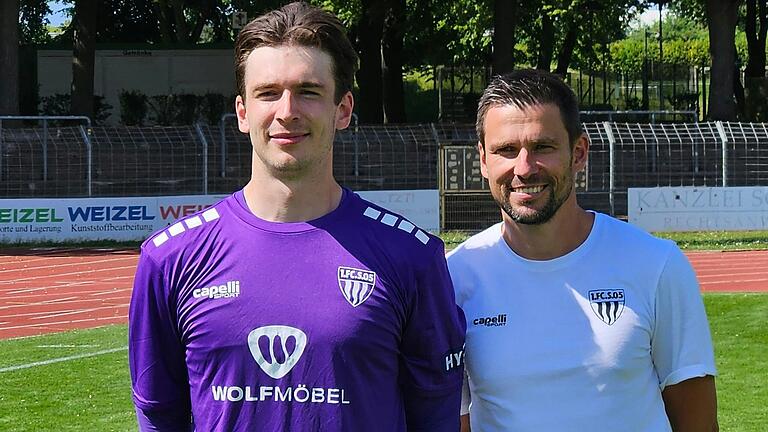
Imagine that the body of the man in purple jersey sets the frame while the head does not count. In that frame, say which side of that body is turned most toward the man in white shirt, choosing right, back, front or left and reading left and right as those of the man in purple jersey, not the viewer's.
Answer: left

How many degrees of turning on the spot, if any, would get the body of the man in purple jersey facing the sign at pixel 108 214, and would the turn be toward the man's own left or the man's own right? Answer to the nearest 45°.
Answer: approximately 180°

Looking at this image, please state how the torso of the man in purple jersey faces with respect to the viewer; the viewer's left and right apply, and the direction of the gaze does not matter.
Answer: facing the viewer

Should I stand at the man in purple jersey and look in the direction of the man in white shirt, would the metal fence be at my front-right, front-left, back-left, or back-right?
front-left

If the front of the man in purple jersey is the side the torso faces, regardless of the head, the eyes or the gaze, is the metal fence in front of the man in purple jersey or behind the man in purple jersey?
behind

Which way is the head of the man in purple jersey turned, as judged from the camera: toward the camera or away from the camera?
toward the camera

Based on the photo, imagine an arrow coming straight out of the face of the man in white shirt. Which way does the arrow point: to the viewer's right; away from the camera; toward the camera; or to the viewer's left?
toward the camera
